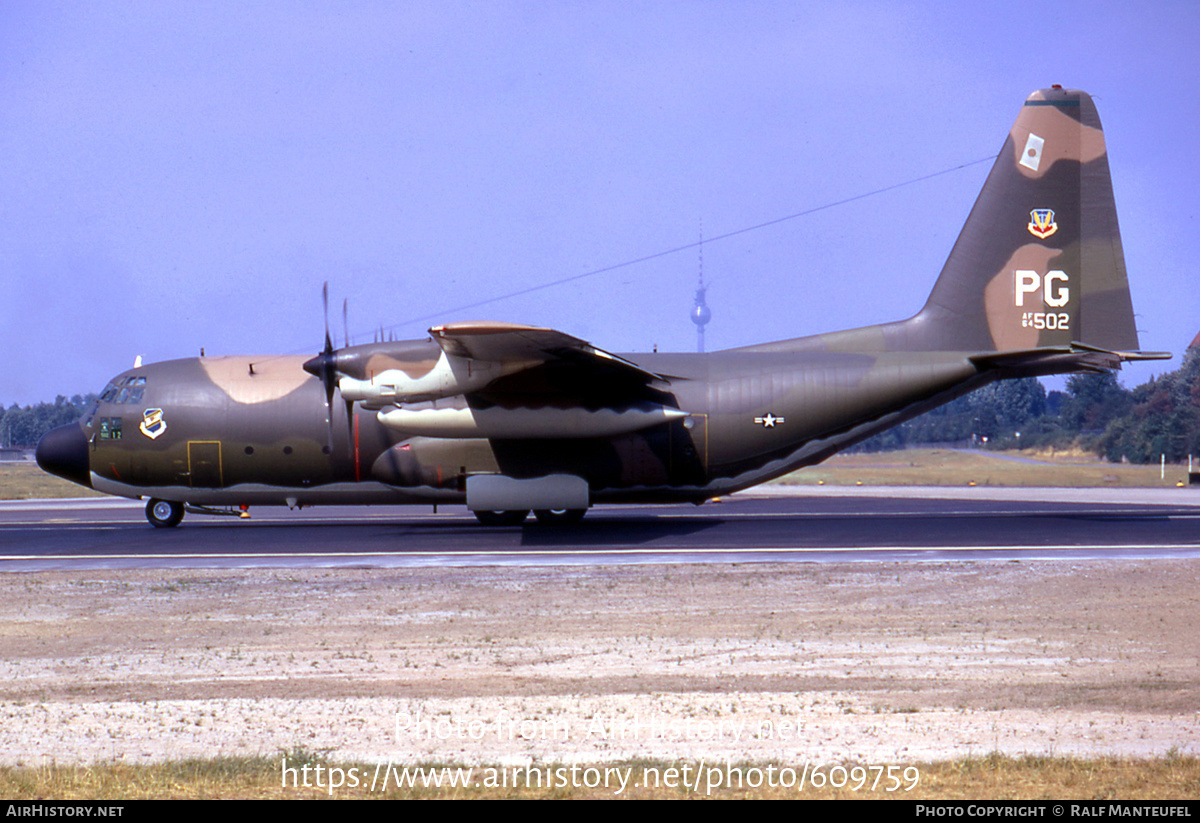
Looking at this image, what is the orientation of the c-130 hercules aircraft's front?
to the viewer's left
